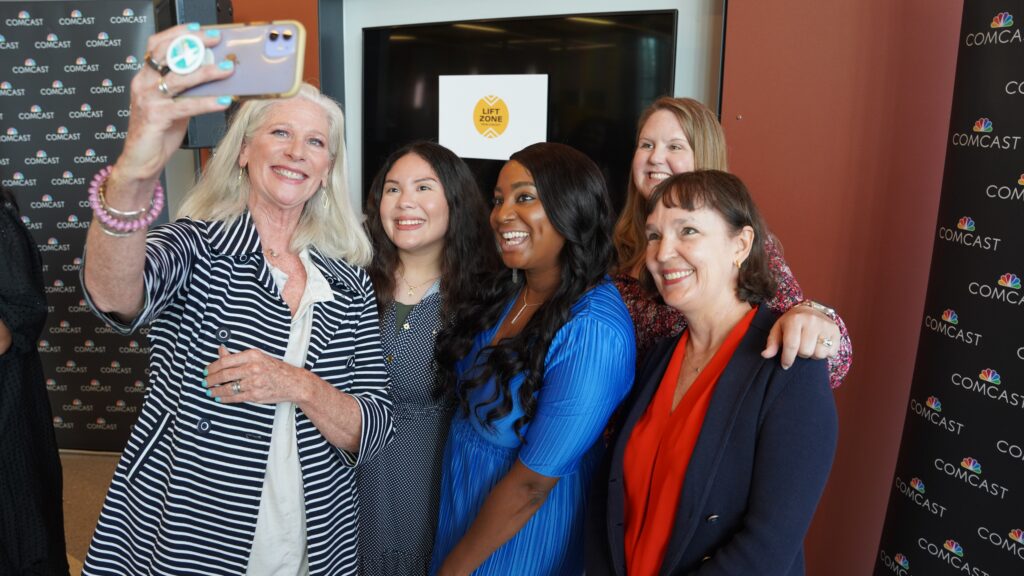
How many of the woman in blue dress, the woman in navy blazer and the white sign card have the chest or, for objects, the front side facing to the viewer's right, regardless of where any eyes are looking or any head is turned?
0

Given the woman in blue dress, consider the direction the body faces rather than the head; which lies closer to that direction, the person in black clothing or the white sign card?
the person in black clothing

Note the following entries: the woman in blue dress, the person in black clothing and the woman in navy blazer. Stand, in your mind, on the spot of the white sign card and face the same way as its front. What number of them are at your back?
0

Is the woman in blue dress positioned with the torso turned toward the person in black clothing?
no

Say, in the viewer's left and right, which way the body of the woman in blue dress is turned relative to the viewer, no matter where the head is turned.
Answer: facing the viewer and to the left of the viewer

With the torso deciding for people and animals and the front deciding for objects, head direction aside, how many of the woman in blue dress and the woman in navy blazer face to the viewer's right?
0

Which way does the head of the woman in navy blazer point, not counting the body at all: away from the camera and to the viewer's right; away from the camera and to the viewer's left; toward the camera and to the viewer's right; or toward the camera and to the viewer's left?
toward the camera and to the viewer's left

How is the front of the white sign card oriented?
toward the camera

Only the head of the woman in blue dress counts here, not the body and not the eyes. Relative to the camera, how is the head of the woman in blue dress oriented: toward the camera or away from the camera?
toward the camera

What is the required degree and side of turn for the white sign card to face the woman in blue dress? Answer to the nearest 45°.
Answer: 0° — it already faces them

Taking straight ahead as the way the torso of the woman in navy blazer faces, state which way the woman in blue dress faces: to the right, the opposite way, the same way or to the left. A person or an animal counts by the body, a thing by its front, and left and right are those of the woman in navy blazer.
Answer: the same way
